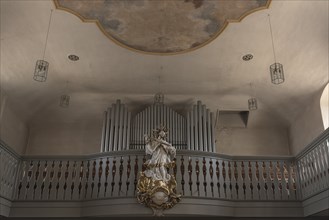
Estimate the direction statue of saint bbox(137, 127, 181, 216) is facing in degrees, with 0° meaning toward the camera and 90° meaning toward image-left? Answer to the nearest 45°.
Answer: approximately 0°

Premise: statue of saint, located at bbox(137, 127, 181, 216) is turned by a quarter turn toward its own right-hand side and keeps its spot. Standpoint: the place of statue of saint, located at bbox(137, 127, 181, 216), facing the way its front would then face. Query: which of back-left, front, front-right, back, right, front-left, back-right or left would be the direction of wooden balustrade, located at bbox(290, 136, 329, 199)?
back
